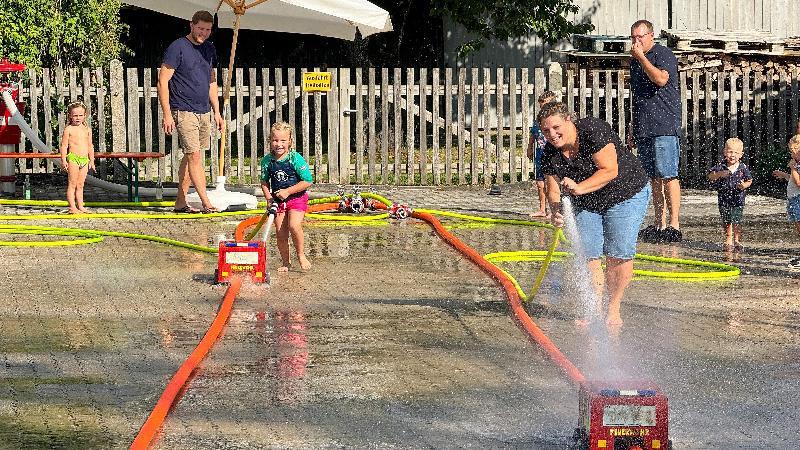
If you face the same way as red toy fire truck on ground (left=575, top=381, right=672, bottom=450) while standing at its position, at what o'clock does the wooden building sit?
The wooden building is roughly at 6 o'clock from the red toy fire truck on ground.

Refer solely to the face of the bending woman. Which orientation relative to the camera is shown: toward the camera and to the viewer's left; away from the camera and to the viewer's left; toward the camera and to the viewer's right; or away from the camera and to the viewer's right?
toward the camera and to the viewer's left

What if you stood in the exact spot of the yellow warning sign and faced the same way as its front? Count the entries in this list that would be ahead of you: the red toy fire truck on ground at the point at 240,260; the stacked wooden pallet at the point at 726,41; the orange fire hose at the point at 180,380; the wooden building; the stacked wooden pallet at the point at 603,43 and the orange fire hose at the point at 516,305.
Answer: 3

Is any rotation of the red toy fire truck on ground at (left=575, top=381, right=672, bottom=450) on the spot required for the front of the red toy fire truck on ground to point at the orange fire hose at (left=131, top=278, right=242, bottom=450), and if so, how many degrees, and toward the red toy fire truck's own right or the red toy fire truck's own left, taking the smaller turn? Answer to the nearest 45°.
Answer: approximately 135° to the red toy fire truck's own right

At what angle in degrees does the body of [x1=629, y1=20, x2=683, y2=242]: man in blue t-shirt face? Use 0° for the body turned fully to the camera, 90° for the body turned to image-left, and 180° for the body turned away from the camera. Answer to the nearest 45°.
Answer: approximately 45°

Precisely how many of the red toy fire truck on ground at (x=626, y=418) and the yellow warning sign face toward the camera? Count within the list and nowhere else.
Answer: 2

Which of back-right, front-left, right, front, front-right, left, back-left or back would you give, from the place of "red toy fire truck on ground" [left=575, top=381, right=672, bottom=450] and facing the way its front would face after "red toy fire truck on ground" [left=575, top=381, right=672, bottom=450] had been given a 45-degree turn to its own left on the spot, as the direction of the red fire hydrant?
back

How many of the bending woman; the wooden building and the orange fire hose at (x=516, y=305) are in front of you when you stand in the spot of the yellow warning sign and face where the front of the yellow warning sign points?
2

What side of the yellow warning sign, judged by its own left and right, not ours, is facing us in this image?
front

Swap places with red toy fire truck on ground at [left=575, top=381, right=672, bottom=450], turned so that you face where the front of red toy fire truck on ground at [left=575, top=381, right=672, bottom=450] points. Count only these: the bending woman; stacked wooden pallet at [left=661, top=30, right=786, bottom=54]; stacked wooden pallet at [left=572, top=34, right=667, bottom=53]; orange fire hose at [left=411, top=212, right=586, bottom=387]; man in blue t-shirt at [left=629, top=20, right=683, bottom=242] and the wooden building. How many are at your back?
6

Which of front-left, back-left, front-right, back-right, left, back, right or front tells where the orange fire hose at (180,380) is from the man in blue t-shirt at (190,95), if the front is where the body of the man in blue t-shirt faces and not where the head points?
front-right

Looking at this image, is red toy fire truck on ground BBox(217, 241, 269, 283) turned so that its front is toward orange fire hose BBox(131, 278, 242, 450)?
yes

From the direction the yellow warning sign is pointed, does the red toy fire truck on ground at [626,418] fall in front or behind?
in front

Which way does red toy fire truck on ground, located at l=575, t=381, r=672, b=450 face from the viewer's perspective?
toward the camera

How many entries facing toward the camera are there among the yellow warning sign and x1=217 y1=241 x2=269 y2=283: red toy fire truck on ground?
2
